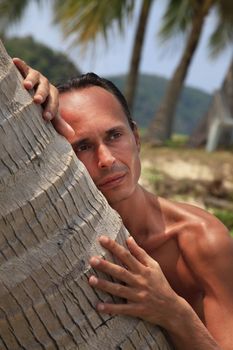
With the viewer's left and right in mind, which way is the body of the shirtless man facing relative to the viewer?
facing the viewer and to the left of the viewer

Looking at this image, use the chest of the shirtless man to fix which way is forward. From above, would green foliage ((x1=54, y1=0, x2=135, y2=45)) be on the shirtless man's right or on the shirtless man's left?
on the shirtless man's right

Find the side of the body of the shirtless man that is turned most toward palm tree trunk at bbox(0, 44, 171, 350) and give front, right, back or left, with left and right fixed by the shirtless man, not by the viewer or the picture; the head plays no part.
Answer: front

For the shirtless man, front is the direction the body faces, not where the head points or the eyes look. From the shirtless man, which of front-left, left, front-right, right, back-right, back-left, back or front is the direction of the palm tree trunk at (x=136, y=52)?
back-right

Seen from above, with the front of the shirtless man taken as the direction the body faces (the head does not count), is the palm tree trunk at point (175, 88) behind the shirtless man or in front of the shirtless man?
behind
